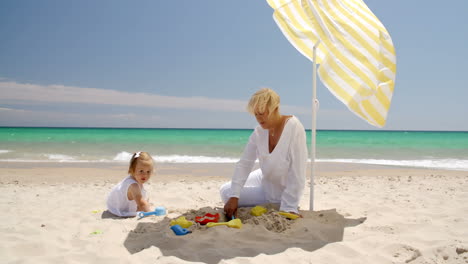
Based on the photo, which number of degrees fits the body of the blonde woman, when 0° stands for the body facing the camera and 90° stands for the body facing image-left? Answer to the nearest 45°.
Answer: approximately 45°

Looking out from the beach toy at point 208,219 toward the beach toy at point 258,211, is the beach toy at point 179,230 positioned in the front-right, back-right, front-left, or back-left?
back-right

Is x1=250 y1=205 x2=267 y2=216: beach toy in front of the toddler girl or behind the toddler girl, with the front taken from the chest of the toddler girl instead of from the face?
in front

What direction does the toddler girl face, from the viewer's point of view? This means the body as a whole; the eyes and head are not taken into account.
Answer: to the viewer's right

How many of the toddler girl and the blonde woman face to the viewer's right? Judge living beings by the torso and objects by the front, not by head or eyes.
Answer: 1

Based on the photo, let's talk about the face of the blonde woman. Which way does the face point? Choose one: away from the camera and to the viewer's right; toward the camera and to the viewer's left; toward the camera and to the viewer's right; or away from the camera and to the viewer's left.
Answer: toward the camera and to the viewer's left

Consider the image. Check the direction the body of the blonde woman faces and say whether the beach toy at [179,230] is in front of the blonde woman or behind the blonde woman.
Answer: in front
